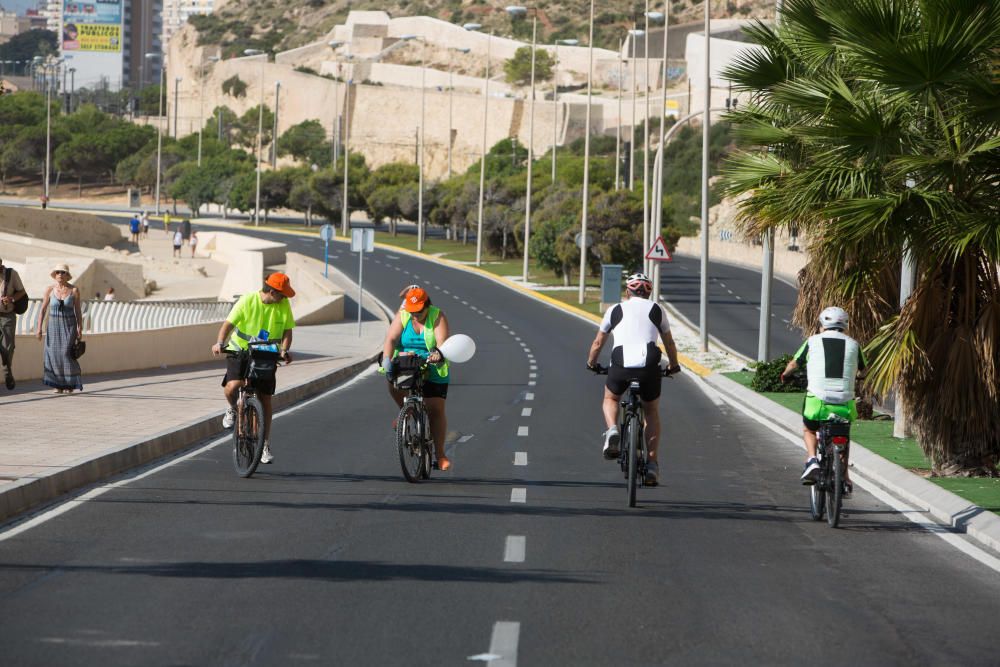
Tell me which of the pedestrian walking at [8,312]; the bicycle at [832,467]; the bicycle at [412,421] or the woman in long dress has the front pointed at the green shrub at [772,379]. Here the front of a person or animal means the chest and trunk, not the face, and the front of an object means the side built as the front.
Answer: the bicycle at [832,467]

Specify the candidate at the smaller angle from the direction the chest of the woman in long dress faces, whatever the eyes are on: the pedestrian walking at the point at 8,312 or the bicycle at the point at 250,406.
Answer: the bicycle

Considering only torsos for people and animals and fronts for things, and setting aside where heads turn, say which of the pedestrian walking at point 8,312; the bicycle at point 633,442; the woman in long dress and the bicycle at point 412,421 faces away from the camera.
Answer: the bicycle at point 633,442

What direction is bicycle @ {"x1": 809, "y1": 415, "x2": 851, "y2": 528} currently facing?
away from the camera

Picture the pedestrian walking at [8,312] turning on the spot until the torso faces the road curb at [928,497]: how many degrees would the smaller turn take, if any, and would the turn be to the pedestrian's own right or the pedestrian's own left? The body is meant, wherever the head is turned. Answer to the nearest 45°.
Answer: approximately 45° to the pedestrian's own left

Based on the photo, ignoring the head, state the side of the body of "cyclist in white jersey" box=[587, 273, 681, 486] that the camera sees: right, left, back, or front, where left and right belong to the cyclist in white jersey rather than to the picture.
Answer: back

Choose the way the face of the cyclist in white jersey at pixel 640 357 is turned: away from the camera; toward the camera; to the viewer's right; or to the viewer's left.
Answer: away from the camera

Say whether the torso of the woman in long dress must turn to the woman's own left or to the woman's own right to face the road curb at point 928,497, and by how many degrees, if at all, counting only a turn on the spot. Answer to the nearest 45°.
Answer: approximately 45° to the woman's own left

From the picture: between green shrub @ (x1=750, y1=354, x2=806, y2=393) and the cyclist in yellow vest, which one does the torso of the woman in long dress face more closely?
the cyclist in yellow vest

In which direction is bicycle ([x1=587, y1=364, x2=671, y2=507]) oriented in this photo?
away from the camera

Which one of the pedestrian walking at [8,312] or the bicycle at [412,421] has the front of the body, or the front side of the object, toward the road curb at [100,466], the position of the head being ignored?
the pedestrian walking

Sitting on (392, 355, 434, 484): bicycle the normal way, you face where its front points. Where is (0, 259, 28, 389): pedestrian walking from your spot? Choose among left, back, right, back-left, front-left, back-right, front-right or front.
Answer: back-right
